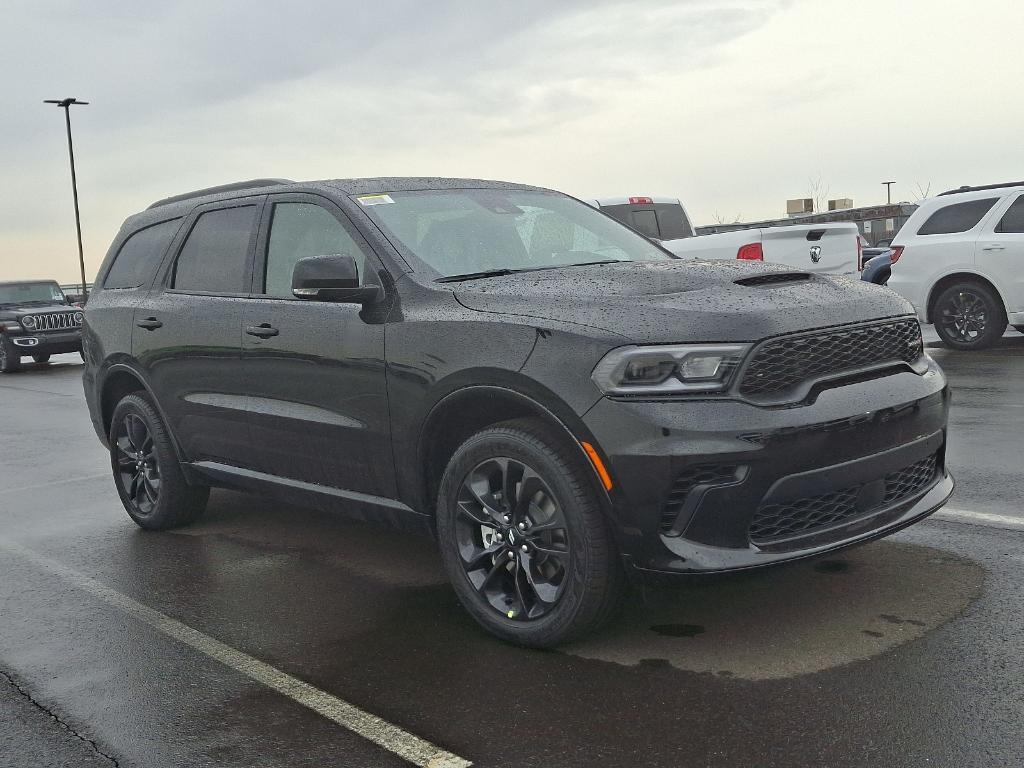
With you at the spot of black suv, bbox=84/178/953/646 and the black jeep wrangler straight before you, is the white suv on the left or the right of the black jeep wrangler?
right

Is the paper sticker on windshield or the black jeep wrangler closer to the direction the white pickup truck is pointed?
the black jeep wrangler

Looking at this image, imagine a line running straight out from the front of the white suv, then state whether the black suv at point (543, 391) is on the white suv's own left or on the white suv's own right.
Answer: on the white suv's own right

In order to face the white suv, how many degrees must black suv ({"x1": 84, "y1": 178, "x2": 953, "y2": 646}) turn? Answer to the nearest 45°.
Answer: approximately 90° to its left

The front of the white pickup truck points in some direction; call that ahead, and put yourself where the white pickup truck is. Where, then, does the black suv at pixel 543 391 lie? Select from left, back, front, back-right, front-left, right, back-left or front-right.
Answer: back-left

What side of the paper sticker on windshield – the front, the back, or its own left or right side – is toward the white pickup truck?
left

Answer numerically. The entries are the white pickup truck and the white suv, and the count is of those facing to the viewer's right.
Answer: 1

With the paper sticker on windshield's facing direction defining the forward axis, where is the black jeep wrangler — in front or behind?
behind

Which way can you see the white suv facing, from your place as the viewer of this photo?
facing to the right of the viewer

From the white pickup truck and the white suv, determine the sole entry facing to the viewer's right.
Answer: the white suv

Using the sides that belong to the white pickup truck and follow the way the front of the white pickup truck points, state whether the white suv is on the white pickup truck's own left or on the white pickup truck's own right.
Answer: on the white pickup truck's own right

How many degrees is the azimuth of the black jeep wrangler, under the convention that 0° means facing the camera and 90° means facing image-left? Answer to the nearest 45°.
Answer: approximately 315°
